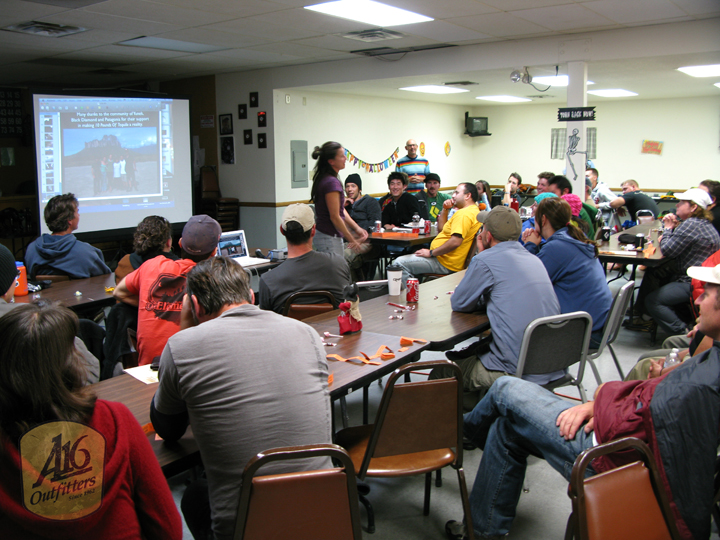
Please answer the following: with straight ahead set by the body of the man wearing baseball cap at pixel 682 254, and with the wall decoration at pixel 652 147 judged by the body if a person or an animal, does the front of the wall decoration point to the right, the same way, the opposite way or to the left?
to the left

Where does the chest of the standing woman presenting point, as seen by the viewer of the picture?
to the viewer's right

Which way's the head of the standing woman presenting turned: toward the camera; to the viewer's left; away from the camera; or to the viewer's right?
to the viewer's right

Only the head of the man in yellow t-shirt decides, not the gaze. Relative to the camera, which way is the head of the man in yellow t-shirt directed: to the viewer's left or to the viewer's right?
to the viewer's left

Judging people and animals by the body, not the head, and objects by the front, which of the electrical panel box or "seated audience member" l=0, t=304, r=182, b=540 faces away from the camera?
the seated audience member

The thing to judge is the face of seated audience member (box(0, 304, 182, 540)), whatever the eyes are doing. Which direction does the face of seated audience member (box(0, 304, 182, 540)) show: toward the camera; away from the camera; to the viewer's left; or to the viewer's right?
away from the camera

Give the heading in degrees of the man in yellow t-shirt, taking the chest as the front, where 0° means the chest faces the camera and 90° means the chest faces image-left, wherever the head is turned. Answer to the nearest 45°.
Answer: approximately 90°

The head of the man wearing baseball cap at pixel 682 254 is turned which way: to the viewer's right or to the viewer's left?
to the viewer's left

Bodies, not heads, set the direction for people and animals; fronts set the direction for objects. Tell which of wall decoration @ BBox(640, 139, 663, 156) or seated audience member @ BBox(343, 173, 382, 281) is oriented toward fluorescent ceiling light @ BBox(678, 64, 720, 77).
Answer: the wall decoration

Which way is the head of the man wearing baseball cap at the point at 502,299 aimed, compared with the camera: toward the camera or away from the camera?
away from the camera
